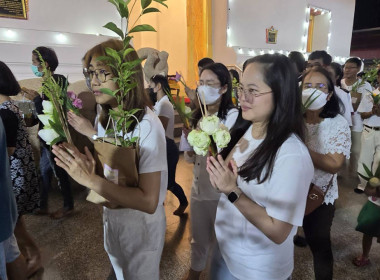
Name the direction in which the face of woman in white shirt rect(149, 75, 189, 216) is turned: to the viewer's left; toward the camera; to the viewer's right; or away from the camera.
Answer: to the viewer's left

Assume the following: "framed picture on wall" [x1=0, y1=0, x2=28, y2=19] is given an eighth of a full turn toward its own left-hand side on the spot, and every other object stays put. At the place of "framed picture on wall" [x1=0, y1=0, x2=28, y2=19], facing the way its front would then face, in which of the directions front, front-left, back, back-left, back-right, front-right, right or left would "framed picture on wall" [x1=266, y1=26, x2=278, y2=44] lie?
front-left

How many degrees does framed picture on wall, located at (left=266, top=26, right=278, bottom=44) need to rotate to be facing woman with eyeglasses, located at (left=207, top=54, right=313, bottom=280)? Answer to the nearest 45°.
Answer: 0° — it already faces them

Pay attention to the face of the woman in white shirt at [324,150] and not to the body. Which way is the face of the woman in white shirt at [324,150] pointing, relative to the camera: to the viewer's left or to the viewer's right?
to the viewer's left

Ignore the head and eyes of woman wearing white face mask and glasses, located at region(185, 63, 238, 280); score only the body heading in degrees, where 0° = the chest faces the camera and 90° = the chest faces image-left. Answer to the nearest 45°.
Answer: approximately 45°

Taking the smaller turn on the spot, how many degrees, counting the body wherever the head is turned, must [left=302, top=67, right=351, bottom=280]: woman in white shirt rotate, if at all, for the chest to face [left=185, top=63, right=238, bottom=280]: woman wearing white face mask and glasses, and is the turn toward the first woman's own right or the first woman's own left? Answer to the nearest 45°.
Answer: approximately 45° to the first woman's own right

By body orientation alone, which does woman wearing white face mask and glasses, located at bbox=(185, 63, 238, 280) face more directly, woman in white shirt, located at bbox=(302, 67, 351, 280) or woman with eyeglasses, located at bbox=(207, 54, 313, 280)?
the woman with eyeglasses

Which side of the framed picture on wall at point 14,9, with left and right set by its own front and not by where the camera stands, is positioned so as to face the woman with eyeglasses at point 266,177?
front

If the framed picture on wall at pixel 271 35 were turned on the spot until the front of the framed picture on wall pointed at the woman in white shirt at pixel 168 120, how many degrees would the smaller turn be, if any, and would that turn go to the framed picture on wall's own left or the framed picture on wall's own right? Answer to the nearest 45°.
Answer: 0° — it already faces them
